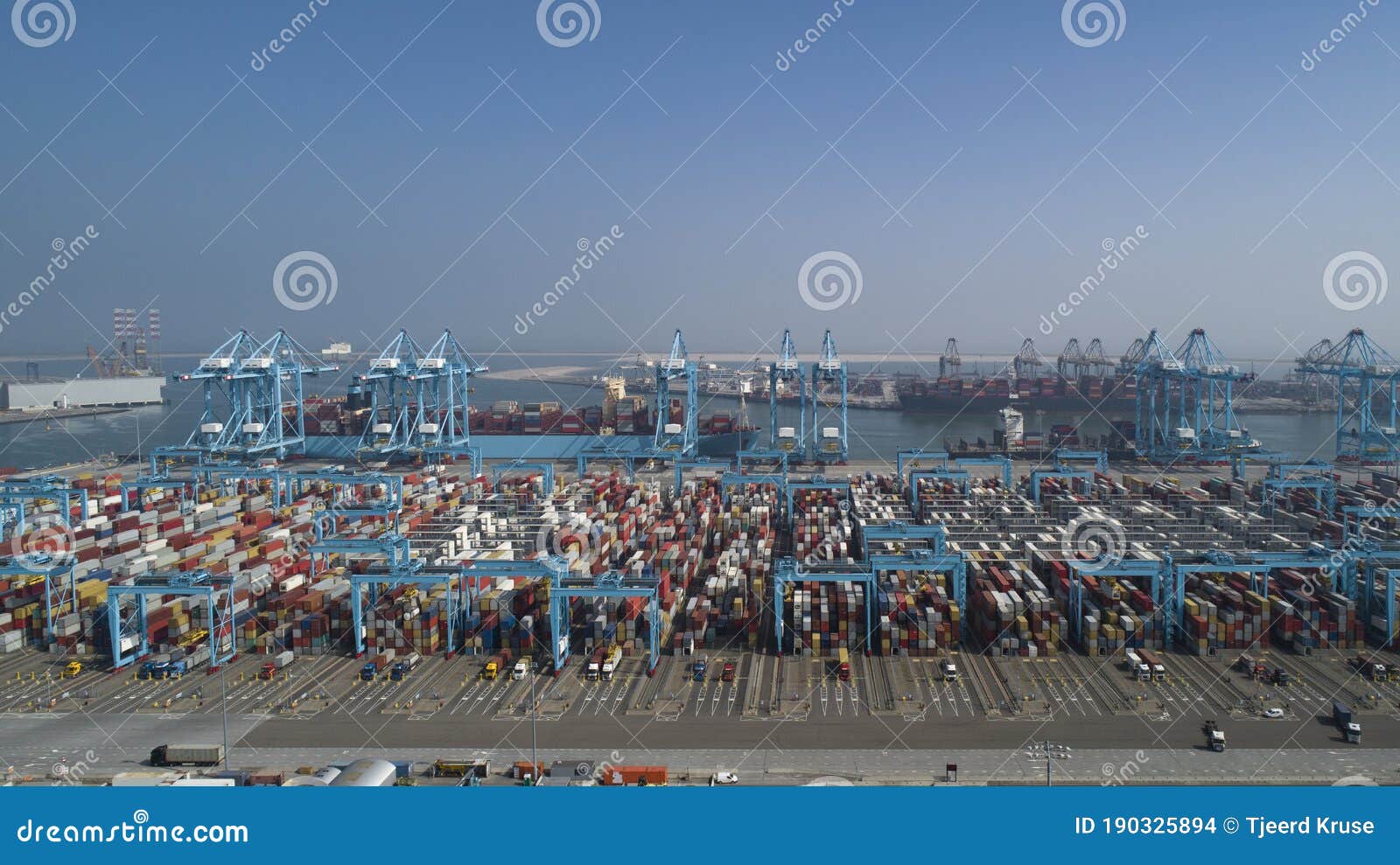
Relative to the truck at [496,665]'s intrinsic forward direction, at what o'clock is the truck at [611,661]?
the truck at [611,661] is roughly at 8 o'clock from the truck at [496,665].

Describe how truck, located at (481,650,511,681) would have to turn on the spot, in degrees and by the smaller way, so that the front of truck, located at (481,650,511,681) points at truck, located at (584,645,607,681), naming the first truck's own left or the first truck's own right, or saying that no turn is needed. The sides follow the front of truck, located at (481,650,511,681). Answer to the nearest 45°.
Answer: approximately 135° to the first truck's own left

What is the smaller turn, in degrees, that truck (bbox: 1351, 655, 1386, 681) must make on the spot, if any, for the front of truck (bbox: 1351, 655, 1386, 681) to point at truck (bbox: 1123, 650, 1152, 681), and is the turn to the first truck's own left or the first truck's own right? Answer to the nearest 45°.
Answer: approximately 90° to the first truck's own right

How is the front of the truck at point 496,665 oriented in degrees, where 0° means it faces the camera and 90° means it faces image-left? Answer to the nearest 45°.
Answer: approximately 45°

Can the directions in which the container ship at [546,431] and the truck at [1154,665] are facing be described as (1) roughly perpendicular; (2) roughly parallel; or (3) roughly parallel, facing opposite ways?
roughly perpendicular

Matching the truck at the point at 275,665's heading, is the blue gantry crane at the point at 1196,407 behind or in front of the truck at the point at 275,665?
behind

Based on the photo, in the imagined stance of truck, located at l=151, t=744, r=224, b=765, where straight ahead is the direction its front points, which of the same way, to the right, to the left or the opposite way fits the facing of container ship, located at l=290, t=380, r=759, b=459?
the opposite way

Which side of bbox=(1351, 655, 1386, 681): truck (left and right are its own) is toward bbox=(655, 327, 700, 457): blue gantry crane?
back

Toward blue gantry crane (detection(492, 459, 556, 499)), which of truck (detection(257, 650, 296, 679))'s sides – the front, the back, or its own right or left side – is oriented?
back

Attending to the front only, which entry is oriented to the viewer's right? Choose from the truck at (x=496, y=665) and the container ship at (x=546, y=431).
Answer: the container ship

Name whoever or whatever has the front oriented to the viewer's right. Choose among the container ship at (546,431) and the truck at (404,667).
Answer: the container ship

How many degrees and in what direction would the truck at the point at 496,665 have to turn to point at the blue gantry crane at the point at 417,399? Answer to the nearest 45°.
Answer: approximately 135° to its right

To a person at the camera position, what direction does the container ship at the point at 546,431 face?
facing to the right of the viewer

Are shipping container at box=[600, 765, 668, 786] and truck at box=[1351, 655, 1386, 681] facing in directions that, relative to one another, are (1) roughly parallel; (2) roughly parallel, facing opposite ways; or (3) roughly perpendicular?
roughly perpendicular
